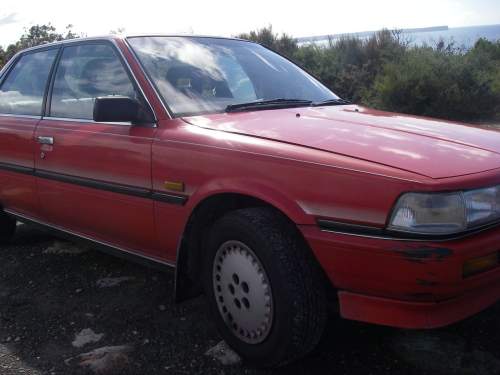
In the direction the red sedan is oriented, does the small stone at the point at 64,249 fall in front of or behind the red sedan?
behind

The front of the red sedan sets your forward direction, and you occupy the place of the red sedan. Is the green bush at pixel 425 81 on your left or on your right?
on your left

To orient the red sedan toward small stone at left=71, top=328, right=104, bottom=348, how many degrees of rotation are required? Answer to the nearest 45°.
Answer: approximately 135° to its right
